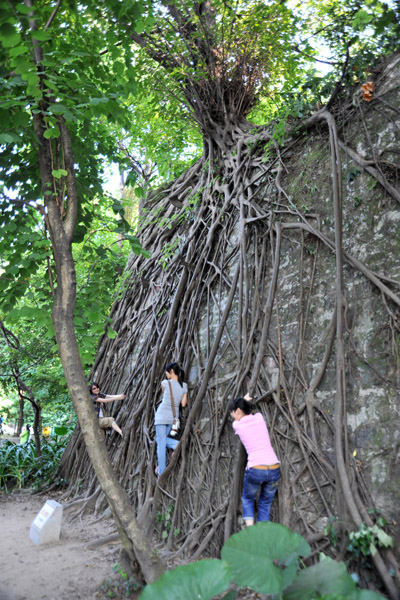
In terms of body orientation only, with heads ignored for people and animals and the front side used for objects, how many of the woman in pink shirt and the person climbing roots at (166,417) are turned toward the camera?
0

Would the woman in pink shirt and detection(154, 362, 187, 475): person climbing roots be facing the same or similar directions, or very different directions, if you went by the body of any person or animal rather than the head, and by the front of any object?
same or similar directions

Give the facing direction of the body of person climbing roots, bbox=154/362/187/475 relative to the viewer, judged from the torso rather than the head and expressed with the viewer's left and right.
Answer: facing away from the viewer and to the left of the viewer

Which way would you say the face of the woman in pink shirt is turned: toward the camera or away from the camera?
away from the camera

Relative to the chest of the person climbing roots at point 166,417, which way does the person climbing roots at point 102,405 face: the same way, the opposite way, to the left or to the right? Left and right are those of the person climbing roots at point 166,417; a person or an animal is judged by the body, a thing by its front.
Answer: the opposite way

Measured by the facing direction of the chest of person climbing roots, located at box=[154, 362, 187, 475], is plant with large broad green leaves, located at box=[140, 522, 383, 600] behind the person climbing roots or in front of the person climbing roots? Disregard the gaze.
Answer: behind

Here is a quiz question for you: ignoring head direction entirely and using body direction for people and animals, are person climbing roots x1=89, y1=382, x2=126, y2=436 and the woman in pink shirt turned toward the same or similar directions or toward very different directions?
very different directions

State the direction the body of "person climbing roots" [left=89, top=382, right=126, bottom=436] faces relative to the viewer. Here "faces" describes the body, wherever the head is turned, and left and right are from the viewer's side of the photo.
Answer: facing the viewer and to the right of the viewer

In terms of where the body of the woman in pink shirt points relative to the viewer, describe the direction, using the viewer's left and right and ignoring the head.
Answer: facing away from the viewer and to the left of the viewer

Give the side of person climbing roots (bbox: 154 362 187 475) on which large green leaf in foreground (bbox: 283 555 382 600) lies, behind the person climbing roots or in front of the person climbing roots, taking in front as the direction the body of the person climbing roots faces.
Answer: behind
